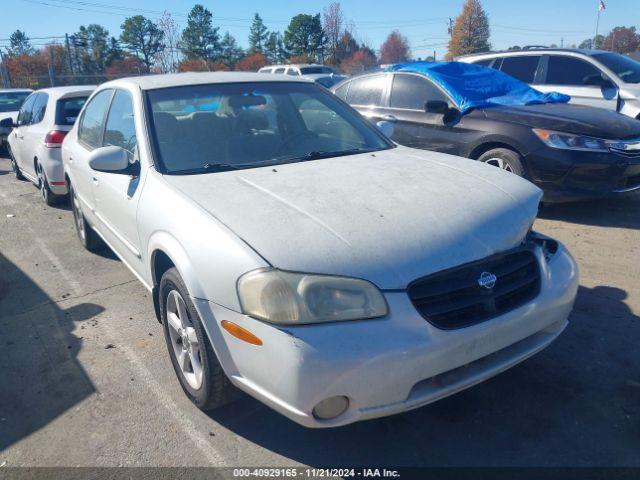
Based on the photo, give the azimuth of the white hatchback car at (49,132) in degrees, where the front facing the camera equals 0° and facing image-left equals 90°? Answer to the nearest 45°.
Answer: approximately 135°

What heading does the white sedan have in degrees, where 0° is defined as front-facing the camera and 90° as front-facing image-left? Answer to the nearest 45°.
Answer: approximately 315°

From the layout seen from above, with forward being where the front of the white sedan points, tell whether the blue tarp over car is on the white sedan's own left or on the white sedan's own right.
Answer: on the white sedan's own left

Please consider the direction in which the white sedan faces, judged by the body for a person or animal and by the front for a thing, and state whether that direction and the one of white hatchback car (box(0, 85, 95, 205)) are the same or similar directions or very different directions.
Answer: very different directions

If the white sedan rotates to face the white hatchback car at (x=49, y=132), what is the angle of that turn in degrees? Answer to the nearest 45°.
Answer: approximately 180°
